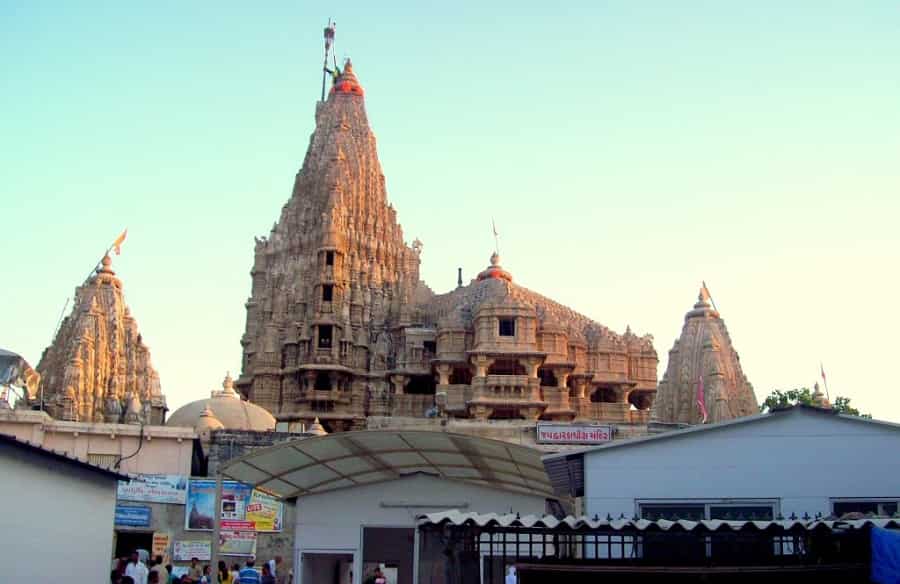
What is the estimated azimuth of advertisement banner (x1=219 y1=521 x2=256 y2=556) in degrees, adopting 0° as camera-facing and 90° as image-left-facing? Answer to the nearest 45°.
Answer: approximately 0°

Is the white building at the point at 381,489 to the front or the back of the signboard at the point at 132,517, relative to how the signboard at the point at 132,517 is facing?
to the front

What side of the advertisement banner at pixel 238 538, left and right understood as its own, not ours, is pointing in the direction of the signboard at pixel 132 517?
right

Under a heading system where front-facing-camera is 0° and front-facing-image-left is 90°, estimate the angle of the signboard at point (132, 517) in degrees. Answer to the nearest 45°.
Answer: approximately 0°

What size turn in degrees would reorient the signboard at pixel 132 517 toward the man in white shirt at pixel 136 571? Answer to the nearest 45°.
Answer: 0° — it already faces them

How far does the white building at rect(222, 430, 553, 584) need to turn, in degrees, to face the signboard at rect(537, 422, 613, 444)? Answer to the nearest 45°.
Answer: approximately 180°

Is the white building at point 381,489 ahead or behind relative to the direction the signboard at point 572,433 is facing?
ahead

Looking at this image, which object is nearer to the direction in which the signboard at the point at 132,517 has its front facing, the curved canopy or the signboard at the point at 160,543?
the curved canopy

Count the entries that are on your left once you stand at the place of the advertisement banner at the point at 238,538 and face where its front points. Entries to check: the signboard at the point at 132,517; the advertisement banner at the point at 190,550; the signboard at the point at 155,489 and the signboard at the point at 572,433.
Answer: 1
